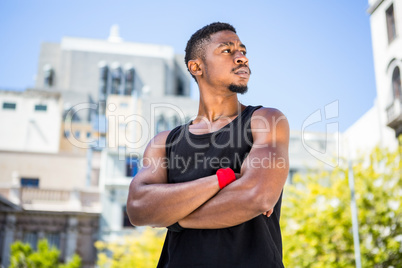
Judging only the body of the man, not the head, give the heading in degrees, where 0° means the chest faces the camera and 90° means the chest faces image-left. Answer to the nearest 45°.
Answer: approximately 0°

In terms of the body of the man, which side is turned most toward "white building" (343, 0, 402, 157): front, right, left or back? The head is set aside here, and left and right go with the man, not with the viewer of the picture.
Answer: back

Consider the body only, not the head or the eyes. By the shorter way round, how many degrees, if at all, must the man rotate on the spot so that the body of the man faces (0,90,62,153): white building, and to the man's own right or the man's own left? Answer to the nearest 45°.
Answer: approximately 135° to the man's own right
